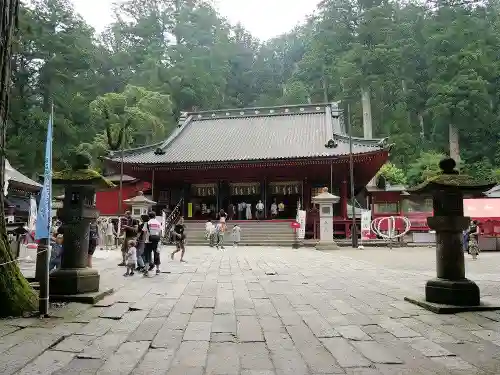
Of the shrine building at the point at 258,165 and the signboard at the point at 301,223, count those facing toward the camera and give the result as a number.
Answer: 2

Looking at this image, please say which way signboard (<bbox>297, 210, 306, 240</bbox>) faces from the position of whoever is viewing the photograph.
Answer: facing the viewer

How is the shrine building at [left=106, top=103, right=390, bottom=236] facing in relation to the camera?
toward the camera

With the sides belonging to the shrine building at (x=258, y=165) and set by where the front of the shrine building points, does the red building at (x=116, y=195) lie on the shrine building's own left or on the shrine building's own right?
on the shrine building's own right

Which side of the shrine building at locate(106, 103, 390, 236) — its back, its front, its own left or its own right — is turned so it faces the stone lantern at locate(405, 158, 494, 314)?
front

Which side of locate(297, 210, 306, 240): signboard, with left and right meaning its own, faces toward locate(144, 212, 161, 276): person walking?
front

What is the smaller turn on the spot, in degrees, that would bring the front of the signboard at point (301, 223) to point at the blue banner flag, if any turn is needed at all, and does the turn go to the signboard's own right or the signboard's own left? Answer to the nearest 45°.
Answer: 0° — it already faces it

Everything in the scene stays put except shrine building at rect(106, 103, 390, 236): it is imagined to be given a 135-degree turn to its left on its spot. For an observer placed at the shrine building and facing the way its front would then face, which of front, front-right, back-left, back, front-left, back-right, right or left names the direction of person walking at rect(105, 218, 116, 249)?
back
